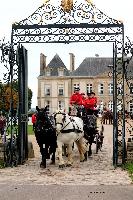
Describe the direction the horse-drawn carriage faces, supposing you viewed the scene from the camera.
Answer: facing the viewer and to the left of the viewer

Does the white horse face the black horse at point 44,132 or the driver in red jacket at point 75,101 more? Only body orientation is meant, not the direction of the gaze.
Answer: the black horse

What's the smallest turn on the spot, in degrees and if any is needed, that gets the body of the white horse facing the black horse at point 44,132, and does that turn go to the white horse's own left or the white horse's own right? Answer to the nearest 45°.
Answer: approximately 45° to the white horse's own right

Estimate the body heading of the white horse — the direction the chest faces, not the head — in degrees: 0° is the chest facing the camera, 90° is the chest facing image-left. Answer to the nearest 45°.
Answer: approximately 45°

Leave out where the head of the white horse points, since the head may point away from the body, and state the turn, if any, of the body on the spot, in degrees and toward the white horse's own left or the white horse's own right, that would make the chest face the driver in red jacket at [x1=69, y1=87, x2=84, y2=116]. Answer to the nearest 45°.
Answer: approximately 135° to the white horse's own right
